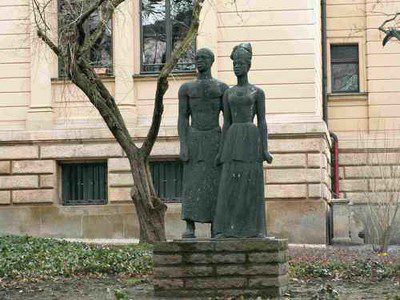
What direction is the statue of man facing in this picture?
toward the camera

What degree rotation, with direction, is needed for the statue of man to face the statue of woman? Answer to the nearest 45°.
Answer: approximately 45° to its left

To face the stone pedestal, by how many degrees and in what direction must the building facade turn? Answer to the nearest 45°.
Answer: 0° — it already faces it

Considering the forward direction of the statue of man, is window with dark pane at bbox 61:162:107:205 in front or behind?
behind

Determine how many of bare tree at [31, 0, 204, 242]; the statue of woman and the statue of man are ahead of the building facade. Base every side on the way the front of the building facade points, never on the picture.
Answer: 3

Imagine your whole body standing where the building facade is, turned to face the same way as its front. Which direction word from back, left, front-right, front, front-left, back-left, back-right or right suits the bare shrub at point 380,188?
left

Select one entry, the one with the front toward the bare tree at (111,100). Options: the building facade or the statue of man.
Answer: the building facade

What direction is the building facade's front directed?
toward the camera

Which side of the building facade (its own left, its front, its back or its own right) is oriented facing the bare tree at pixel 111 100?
front

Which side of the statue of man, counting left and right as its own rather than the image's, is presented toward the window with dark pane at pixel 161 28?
back

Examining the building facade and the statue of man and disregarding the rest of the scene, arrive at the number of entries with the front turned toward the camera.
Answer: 2
